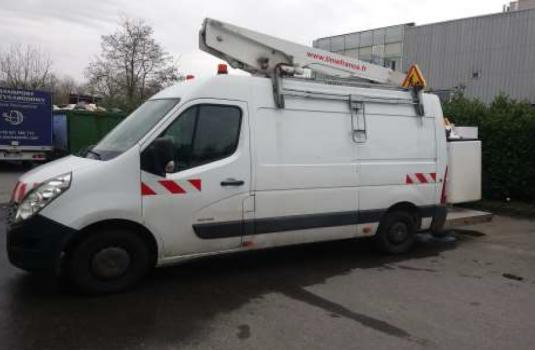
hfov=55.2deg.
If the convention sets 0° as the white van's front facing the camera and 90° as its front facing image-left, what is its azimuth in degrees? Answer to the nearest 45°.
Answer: approximately 45°

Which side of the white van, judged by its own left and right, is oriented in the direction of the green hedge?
back

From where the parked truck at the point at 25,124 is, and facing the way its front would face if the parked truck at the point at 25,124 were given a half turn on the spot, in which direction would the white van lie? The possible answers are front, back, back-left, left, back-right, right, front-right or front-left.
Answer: front

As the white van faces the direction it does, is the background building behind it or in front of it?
behind

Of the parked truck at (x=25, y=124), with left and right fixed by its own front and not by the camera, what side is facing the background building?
right

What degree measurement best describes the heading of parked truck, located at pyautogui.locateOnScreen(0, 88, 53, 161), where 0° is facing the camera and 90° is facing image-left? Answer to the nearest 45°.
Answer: approximately 180°

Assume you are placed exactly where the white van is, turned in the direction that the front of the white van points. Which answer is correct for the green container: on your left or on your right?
on your right

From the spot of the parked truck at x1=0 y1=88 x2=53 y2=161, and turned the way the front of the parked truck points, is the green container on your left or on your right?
on your right

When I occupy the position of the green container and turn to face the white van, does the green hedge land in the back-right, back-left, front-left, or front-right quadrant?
front-left

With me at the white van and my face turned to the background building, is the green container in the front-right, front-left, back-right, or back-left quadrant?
front-left

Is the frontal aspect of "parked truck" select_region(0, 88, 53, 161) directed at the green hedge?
no

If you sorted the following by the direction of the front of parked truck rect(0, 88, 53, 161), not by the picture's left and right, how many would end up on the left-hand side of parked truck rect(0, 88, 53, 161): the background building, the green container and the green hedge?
0
